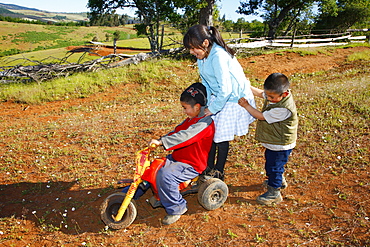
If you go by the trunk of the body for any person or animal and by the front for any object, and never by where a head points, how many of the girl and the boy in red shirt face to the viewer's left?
2

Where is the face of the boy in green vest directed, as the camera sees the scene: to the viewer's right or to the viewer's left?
to the viewer's left

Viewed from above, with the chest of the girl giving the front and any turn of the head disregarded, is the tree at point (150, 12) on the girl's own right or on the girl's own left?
on the girl's own right

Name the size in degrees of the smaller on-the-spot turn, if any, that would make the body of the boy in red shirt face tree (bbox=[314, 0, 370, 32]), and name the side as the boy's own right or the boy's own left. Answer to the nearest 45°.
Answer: approximately 135° to the boy's own right

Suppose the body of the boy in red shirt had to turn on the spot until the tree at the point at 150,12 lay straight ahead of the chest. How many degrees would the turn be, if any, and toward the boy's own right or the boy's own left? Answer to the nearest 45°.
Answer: approximately 90° to the boy's own right

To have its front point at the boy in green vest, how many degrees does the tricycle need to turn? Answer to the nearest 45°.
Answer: approximately 135° to its left

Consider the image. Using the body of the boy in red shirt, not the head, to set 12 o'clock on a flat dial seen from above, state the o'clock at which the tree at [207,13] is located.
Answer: The tree is roughly at 3 o'clock from the boy in red shirt.

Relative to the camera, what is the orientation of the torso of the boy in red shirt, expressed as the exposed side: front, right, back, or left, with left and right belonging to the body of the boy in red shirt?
left

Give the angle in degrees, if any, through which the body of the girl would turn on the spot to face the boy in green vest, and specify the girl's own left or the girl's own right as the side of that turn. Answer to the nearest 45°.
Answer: approximately 180°

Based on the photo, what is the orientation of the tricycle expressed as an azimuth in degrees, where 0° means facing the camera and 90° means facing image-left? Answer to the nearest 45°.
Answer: approximately 45°

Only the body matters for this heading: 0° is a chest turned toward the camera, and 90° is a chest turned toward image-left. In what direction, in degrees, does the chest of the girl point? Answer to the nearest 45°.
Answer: approximately 90°
